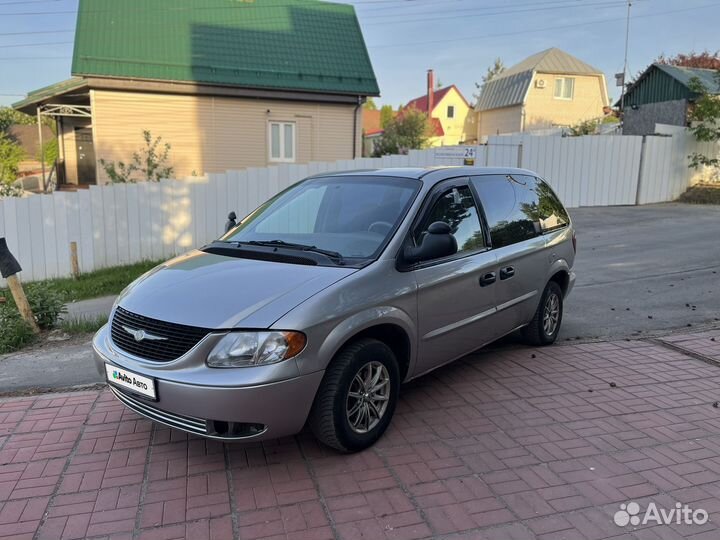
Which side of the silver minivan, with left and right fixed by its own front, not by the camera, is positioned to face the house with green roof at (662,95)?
back

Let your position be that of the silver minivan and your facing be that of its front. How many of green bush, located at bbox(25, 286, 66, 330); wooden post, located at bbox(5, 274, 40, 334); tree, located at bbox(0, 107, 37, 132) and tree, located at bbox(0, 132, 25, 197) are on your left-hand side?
0

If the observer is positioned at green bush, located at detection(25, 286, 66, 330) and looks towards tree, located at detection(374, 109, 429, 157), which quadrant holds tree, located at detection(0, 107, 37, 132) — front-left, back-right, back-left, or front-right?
front-left

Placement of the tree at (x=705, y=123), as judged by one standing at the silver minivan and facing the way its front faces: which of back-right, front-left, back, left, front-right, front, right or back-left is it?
back

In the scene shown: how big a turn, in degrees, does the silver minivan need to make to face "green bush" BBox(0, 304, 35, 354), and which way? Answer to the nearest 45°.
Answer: approximately 90° to its right

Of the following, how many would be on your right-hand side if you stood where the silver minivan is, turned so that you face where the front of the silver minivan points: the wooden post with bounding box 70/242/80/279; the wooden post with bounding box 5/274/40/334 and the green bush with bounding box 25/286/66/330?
3

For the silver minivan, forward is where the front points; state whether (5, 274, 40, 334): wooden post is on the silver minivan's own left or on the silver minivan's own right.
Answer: on the silver minivan's own right

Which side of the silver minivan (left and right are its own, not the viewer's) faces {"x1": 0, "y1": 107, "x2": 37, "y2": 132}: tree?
right

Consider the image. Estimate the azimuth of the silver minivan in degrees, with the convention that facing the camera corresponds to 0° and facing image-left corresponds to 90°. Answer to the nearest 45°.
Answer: approximately 45°

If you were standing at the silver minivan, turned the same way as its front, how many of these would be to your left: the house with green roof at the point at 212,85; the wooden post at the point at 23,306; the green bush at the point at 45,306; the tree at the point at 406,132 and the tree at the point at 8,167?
0

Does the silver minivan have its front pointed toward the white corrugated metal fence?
no

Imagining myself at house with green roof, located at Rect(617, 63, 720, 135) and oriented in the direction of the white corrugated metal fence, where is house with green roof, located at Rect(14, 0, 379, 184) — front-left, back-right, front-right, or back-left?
front-right

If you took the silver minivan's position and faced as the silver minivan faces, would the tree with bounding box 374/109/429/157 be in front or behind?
behind

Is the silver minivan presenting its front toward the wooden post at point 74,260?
no

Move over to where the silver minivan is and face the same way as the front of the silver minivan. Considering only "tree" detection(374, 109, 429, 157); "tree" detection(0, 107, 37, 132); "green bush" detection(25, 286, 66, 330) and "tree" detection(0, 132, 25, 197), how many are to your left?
0

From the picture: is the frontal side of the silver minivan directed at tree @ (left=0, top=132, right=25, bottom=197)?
no
